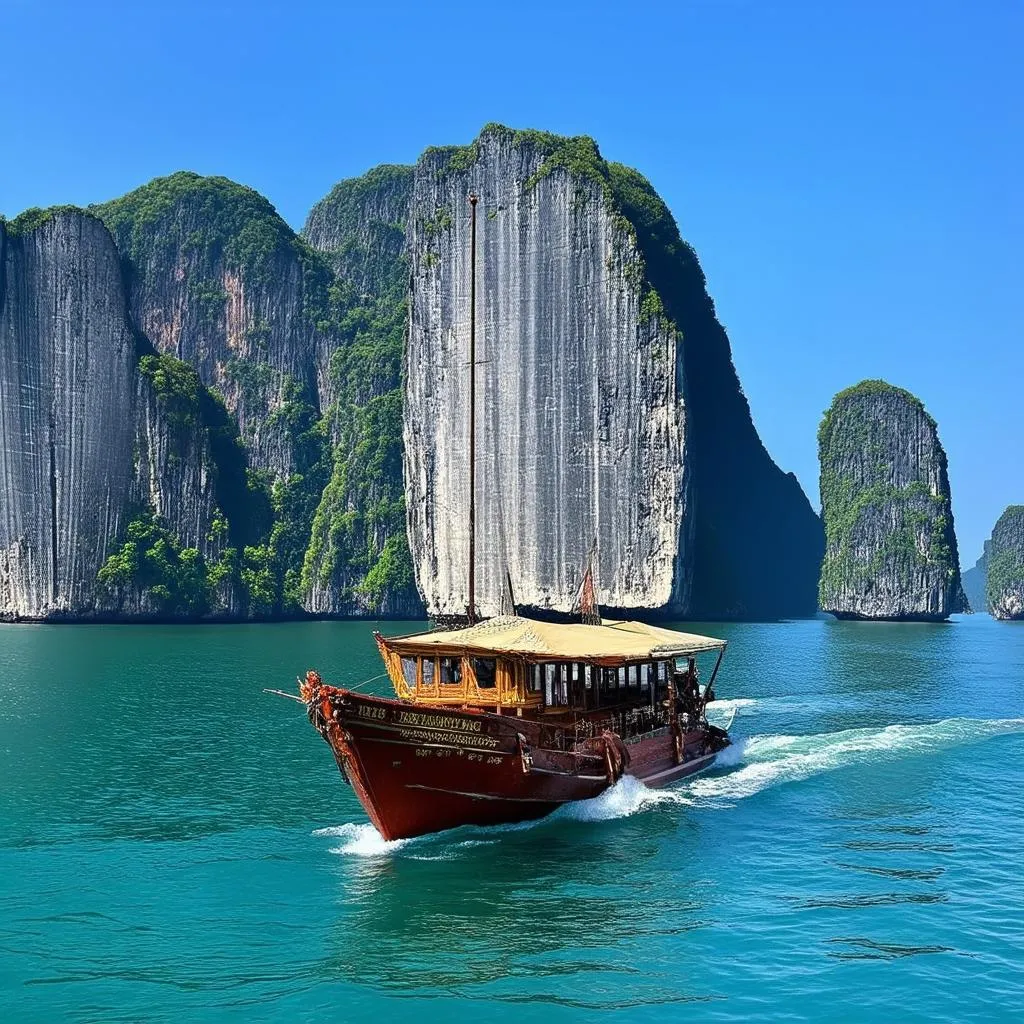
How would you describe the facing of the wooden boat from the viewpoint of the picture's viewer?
facing the viewer and to the left of the viewer
